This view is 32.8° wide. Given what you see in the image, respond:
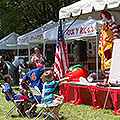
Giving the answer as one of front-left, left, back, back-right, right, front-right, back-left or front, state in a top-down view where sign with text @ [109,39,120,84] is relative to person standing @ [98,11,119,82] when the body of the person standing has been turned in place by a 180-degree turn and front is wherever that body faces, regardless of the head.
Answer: back-right

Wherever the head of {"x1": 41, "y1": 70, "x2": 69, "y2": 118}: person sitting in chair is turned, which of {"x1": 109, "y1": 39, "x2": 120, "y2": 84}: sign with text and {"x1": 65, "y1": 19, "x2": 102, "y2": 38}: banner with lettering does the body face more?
the banner with lettering

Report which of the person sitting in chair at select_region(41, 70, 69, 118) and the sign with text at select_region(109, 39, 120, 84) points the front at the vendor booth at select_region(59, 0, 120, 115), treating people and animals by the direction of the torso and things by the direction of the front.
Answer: the person sitting in chair

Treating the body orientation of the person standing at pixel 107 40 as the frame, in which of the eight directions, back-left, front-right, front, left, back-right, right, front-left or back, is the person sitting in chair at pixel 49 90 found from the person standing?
front

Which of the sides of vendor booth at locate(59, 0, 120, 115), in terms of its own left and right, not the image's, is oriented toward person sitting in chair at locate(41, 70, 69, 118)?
front

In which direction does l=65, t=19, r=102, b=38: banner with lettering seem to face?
toward the camera

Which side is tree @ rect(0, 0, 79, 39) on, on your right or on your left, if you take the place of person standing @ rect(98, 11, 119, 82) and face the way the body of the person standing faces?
on your right

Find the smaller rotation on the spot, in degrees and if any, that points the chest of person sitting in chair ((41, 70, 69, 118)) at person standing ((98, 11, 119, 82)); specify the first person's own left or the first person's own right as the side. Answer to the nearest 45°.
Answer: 0° — they already face them

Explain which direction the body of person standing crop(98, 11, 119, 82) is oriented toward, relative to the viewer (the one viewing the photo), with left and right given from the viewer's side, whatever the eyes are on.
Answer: facing the viewer and to the left of the viewer
